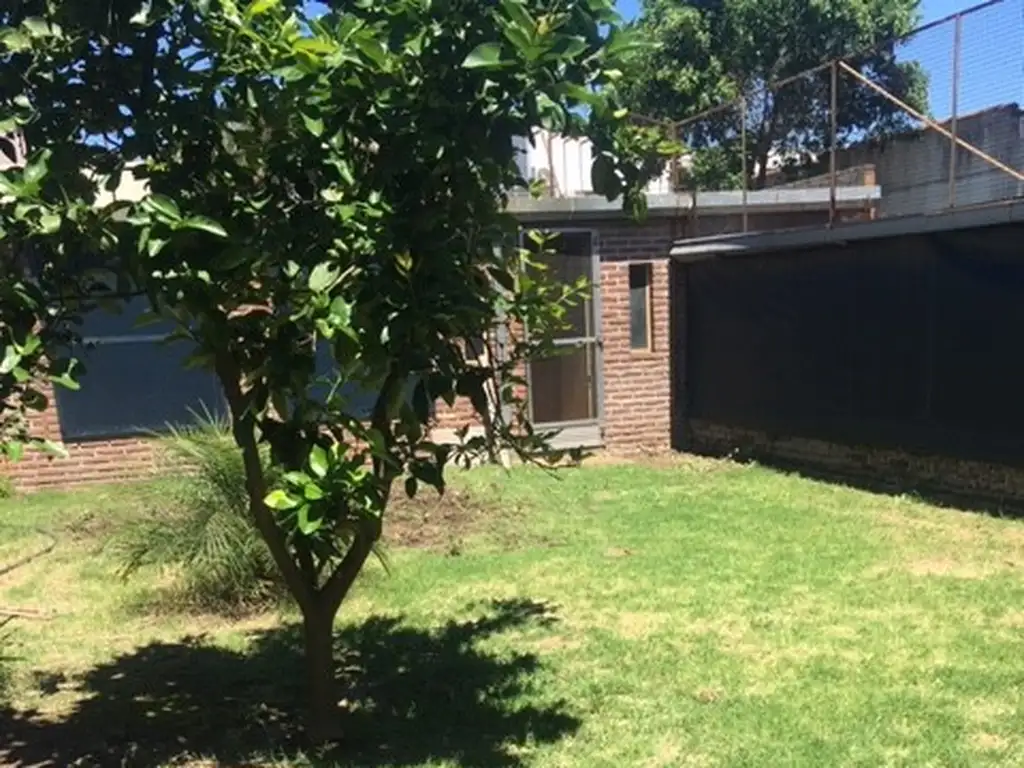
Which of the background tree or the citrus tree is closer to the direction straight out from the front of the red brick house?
the citrus tree

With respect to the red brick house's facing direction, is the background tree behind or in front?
behind

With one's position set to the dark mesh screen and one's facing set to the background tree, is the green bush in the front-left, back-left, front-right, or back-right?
back-left

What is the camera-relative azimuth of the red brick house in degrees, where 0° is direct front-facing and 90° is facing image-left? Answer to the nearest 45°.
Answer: approximately 0°

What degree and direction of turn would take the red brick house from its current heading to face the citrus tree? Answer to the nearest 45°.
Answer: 0° — it already faces it

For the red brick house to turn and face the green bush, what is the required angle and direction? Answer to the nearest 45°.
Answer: approximately 45° to its right

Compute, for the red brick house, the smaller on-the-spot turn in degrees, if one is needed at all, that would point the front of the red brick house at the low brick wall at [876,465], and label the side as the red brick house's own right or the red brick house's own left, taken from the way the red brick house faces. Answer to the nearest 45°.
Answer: approximately 45° to the red brick house's own left

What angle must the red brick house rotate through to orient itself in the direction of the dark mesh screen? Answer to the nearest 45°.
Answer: approximately 45° to its left
